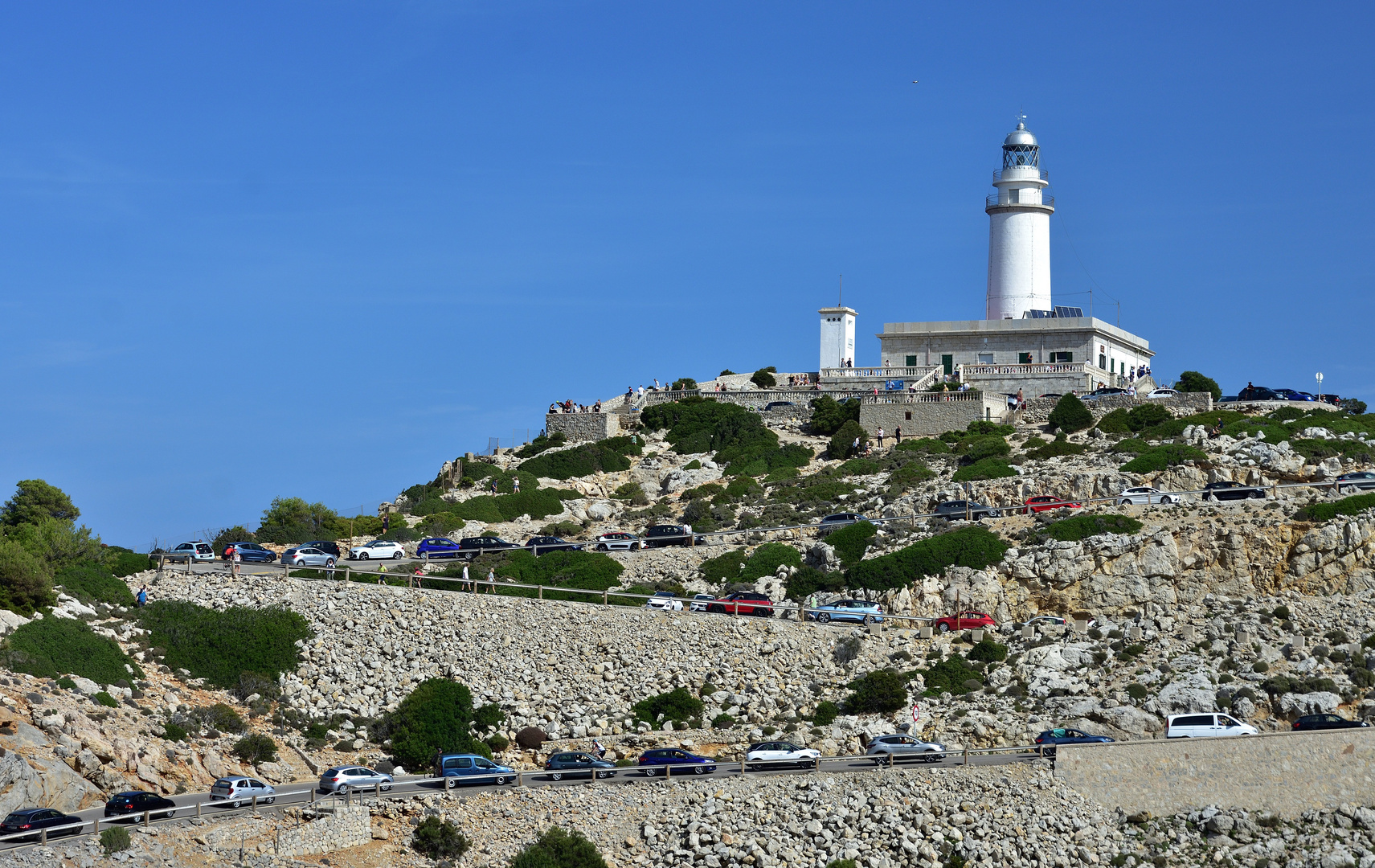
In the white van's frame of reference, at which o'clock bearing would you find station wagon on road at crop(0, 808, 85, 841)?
The station wagon on road is roughly at 5 o'clock from the white van.

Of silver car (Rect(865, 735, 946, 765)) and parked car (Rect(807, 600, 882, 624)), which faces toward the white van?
the silver car

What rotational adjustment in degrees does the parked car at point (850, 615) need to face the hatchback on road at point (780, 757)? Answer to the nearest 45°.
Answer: approximately 90° to its left

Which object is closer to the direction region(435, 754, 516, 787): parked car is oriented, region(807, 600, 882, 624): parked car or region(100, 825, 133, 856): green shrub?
the parked car

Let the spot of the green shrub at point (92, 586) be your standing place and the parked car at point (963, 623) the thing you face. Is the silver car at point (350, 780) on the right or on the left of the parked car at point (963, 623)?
right

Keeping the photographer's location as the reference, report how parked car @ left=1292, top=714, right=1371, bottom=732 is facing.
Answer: facing to the right of the viewer

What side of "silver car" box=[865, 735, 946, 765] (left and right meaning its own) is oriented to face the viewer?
right

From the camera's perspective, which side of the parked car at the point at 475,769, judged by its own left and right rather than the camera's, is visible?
right

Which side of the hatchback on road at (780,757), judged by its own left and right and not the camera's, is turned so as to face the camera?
right

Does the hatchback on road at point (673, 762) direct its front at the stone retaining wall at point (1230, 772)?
yes

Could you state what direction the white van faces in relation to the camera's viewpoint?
facing to the right of the viewer

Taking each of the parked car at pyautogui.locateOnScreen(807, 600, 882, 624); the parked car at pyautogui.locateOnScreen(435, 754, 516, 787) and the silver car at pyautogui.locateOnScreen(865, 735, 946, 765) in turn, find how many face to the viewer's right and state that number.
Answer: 2

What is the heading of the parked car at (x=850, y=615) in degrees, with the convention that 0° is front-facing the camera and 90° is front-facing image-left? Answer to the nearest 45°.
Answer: approximately 90°

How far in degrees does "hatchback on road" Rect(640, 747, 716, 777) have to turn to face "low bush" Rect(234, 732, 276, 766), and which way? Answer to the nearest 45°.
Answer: approximately 180°

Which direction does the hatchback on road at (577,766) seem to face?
to the viewer's right
